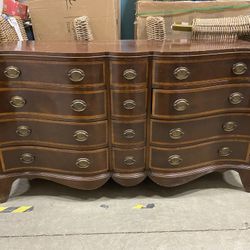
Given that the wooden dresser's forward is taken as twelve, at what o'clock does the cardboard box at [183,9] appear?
The cardboard box is roughly at 7 o'clock from the wooden dresser.

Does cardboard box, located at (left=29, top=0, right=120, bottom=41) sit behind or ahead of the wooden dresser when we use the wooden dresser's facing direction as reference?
behind

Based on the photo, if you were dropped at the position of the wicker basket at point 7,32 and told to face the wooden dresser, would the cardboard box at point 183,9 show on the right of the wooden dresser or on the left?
left

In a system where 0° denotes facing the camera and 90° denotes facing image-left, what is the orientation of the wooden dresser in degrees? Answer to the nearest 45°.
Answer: approximately 0°

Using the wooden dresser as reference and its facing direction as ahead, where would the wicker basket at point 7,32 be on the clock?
The wicker basket is roughly at 4 o'clock from the wooden dresser.
